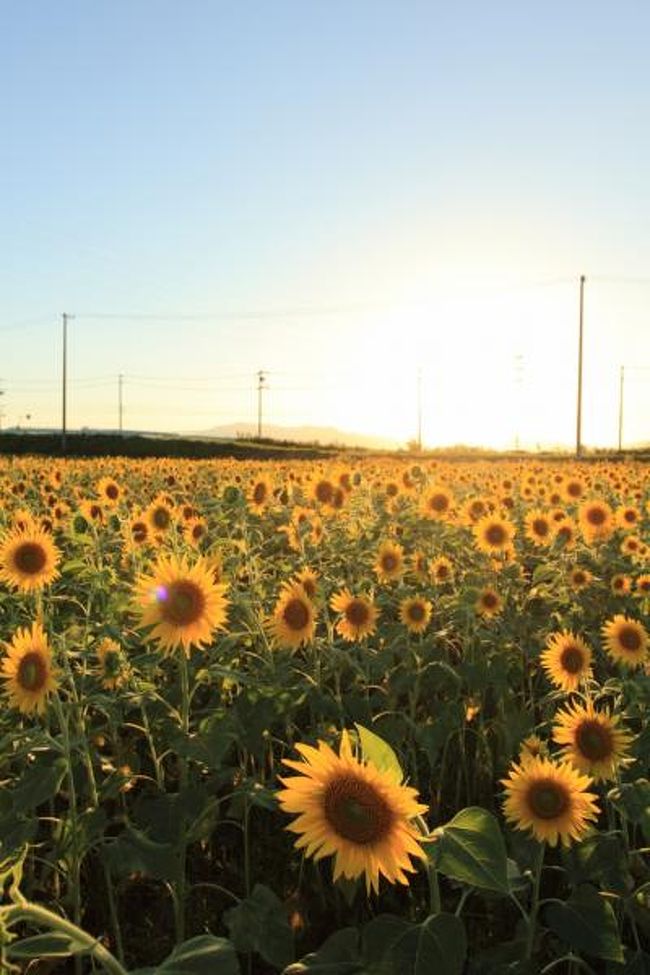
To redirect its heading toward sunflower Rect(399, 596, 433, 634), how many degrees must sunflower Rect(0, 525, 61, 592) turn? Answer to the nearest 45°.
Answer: approximately 90° to its left

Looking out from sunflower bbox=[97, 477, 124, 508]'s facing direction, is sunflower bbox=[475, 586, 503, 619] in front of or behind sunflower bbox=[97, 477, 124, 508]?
in front

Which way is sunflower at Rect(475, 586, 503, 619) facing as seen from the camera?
toward the camera

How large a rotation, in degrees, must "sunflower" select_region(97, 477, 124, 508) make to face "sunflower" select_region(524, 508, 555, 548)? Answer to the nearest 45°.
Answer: approximately 45° to its left

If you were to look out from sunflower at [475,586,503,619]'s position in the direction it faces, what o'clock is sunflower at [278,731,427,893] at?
sunflower at [278,731,427,893] is roughly at 12 o'clock from sunflower at [475,586,503,619].

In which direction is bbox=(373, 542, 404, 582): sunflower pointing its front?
toward the camera

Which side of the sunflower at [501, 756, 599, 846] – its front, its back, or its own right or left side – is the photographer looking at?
front

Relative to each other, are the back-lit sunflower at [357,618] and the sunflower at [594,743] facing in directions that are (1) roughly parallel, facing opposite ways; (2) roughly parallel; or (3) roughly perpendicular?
roughly parallel

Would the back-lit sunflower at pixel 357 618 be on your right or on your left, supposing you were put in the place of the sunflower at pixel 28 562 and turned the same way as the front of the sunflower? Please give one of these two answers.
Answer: on your left

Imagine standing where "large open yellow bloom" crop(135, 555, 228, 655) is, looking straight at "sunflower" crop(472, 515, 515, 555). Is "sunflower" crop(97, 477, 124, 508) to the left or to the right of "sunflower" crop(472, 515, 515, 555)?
left

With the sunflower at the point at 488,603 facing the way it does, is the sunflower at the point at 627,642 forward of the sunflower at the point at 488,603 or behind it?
forward

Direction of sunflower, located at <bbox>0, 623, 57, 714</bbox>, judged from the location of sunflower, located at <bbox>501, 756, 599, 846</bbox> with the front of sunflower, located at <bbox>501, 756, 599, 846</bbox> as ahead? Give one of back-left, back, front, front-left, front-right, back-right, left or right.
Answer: right

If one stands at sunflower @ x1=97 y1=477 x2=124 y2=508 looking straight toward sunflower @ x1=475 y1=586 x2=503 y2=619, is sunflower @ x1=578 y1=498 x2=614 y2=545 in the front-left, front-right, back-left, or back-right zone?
front-left

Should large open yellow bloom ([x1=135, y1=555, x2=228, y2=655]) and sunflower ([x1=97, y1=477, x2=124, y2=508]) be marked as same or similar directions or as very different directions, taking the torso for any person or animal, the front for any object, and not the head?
same or similar directions

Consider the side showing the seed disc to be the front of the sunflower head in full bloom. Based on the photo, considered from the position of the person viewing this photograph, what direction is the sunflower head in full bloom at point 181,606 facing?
facing the viewer

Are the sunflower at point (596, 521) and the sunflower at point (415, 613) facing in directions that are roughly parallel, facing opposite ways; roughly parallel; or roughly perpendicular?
roughly parallel

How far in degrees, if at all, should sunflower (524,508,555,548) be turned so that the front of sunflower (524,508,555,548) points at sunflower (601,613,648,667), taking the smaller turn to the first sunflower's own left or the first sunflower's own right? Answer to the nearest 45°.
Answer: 0° — it already faces it
